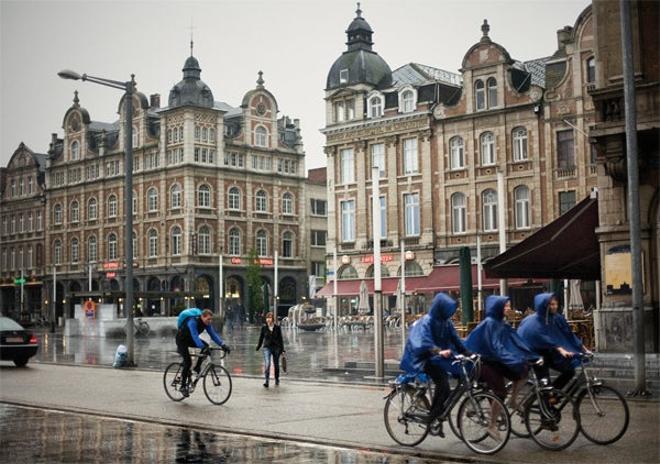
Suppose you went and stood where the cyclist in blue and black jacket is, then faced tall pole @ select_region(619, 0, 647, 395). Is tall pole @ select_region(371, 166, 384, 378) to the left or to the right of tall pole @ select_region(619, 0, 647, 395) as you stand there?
left

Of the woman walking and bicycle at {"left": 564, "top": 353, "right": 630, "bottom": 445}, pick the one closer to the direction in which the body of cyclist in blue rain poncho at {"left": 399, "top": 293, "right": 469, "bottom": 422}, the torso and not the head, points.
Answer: the bicycle

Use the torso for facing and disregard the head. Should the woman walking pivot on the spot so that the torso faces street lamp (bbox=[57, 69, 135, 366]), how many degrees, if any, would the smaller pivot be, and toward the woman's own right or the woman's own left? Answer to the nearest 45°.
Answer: approximately 135° to the woman's own right

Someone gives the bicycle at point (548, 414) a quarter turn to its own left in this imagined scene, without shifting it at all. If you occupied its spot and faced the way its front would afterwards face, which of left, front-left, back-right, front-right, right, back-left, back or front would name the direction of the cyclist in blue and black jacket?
left

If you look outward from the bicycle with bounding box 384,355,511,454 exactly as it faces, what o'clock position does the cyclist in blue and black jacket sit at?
The cyclist in blue and black jacket is roughly at 6 o'clock from the bicycle.

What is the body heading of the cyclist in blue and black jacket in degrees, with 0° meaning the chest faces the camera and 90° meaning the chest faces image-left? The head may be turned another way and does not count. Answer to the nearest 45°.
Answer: approximately 315°

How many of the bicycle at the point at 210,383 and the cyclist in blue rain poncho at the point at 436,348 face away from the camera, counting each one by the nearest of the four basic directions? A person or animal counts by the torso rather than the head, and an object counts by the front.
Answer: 0

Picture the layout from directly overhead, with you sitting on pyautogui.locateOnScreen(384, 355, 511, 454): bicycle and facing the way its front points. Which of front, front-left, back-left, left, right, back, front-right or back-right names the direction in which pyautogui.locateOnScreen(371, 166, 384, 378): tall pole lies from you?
back-left
